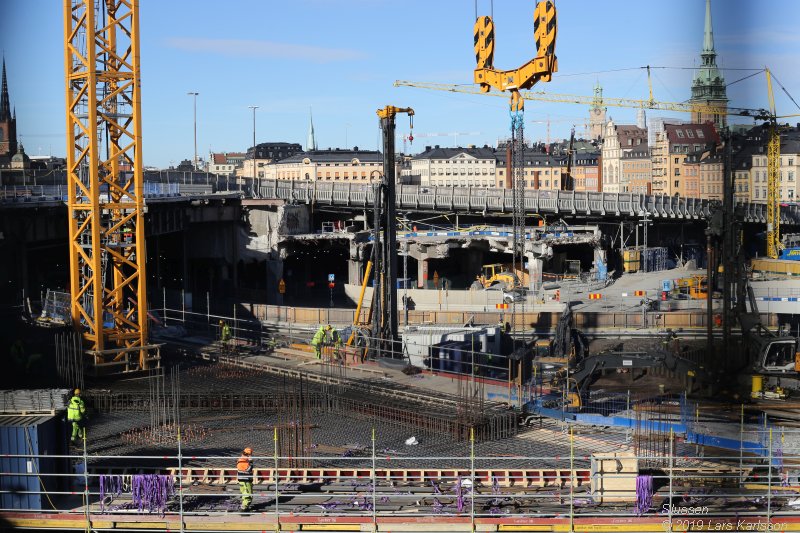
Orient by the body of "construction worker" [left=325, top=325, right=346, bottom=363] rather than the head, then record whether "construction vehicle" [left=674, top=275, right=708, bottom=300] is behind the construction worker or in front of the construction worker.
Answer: behind

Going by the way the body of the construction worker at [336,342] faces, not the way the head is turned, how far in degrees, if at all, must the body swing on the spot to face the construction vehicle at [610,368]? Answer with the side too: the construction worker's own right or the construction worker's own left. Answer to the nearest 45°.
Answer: approximately 135° to the construction worker's own left

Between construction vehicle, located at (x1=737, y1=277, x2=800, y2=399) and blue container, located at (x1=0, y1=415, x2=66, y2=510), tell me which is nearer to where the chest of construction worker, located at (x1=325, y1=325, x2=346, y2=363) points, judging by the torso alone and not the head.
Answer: the blue container

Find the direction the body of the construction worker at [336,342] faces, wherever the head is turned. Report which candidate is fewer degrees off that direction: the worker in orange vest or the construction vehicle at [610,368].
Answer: the worker in orange vest
